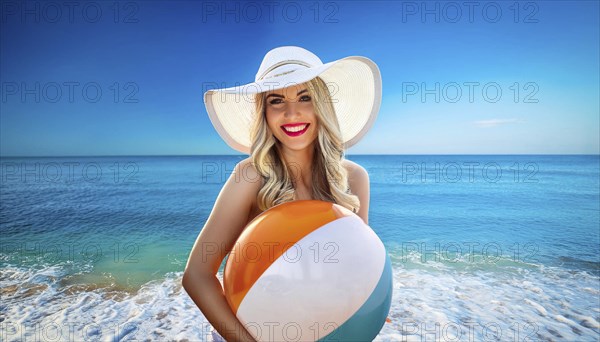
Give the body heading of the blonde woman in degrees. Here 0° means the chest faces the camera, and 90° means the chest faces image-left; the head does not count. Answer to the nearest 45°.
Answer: approximately 0°
